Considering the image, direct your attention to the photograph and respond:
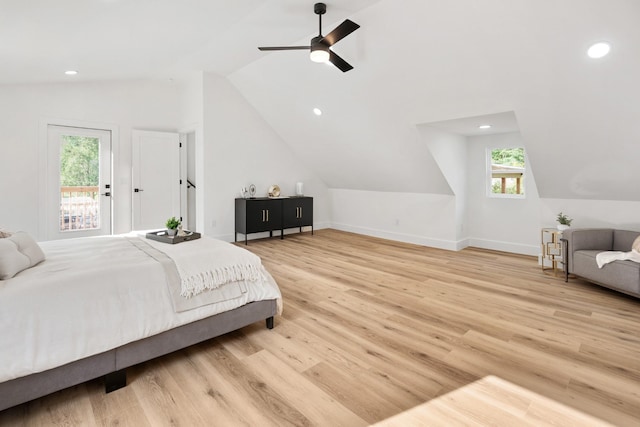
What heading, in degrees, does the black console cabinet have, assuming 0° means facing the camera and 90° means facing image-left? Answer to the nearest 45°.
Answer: approximately 315°

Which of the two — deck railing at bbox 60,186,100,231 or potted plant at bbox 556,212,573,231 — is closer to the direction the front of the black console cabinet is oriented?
the potted plant

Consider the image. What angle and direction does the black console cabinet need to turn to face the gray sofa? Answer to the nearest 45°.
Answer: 0° — it already faces it

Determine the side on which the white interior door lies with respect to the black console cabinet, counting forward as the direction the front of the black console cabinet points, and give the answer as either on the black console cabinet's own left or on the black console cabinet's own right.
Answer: on the black console cabinet's own right

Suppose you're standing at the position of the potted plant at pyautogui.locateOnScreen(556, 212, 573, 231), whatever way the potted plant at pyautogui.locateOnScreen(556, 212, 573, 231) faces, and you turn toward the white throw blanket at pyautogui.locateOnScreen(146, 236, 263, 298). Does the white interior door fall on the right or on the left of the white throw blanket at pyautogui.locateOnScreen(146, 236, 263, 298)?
right

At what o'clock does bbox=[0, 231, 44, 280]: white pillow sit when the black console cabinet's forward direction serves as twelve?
The white pillow is roughly at 2 o'clock from the black console cabinet.

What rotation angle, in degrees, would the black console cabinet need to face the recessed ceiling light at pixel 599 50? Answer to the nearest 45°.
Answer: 0° — it already faces it

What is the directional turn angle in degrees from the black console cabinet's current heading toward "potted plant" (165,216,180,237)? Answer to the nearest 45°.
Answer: approximately 45° to its right
